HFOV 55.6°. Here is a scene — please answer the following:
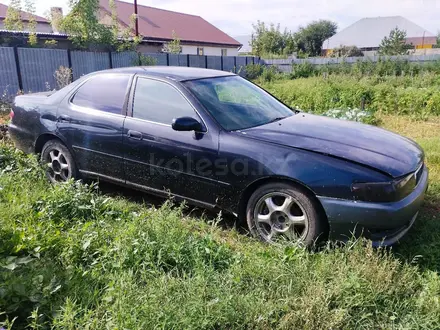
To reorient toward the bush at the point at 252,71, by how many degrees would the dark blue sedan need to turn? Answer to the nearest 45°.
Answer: approximately 135° to its left

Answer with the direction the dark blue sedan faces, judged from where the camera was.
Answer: facing the viewer and to the right of the viewer

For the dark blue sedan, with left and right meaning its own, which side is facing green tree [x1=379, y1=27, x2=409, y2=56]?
left

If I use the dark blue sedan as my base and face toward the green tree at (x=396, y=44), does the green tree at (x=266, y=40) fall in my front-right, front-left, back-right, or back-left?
front-left

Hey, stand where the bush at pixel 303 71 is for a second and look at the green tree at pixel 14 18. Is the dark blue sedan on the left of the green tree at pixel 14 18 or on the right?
left

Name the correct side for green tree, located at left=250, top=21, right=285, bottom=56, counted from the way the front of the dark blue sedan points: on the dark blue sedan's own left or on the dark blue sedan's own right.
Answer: on the dark blue sedan's own left

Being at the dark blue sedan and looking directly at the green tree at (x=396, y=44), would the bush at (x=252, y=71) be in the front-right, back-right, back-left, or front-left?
front-left

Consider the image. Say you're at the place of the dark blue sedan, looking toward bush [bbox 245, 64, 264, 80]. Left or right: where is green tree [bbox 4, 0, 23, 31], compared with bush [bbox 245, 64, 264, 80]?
left

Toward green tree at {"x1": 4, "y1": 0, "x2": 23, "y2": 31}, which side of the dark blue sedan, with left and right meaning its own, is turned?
back
